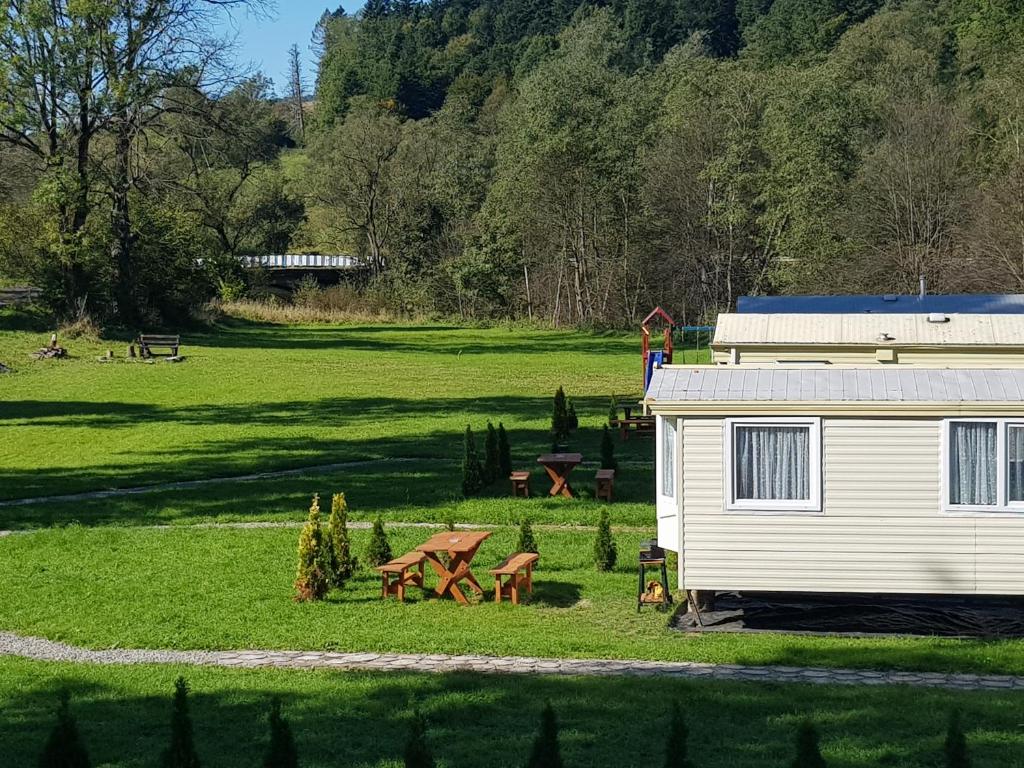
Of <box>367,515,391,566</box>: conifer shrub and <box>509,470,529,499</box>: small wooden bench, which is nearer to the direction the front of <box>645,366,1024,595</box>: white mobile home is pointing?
the conifer shrub

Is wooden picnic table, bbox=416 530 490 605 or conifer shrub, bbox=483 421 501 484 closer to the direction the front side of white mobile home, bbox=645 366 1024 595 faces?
the wooden picnic table

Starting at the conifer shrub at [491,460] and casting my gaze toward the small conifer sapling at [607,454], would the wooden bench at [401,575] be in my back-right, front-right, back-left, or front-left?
back-right

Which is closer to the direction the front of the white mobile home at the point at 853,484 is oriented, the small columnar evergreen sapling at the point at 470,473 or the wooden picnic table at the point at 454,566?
the wooden picnic table

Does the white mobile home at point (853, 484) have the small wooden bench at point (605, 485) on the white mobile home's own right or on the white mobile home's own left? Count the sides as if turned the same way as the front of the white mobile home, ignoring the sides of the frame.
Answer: on the white mobile home's own right

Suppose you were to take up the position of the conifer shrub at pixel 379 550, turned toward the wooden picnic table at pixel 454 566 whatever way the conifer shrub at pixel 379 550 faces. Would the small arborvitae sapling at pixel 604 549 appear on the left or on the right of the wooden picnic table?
left

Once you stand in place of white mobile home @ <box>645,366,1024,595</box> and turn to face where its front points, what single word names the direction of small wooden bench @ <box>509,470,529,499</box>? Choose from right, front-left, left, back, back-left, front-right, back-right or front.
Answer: front-right
